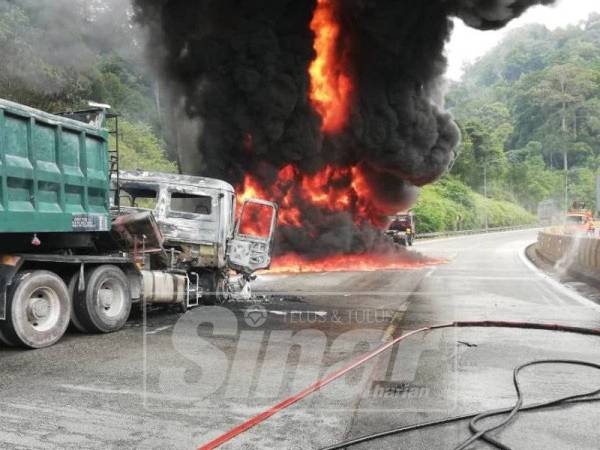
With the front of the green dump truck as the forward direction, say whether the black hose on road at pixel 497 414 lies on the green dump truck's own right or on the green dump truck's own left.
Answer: on the green dump truck's own right

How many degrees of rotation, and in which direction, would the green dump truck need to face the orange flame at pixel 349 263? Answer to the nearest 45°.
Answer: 0° — it already faces it

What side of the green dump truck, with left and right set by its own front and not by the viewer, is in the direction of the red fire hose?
right

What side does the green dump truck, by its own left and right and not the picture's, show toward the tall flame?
front

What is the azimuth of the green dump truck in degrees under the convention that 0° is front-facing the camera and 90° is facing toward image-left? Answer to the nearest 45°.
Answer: approximately 225°

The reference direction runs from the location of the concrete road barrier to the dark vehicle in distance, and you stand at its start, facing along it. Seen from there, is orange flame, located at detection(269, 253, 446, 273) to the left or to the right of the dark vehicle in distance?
left

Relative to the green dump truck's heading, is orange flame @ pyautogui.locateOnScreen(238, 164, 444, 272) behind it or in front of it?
in front

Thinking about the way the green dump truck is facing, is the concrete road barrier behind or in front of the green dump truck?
in front
